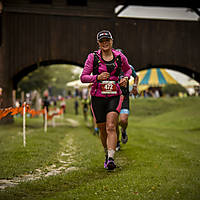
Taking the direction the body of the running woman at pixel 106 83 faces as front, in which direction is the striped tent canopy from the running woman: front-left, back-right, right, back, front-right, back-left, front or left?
back

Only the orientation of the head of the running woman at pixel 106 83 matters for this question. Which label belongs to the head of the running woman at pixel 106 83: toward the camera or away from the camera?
toward the camera

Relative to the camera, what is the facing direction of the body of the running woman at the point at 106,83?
toward the camera
